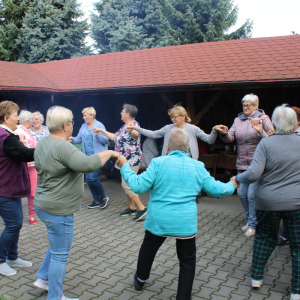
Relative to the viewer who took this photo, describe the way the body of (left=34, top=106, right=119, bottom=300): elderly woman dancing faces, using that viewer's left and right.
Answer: facing away from the viewer and to the right of the viewer

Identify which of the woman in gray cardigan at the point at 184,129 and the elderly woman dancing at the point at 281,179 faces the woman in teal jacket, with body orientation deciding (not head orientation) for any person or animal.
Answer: the woman in gray cardigan

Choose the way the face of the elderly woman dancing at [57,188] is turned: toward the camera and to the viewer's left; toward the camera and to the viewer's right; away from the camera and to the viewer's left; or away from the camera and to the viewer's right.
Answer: away from the camera and to the viewer's right

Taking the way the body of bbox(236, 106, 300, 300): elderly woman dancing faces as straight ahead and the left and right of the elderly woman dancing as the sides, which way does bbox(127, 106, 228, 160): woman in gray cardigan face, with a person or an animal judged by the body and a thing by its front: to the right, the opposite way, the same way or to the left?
the opposite way

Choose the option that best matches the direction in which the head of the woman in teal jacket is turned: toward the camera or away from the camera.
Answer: away from the camera

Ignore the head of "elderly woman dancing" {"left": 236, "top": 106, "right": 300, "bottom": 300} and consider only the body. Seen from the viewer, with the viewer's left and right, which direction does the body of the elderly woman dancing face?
facing away from the viewer

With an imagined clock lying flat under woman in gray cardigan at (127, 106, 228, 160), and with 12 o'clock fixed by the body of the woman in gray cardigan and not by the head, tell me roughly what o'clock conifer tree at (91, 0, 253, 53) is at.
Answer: The conifer tree is roughly at 6 o'clock from the woman in gray cardigan.

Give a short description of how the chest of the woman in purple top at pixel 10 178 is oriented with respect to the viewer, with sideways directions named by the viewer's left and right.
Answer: facing to the right of the viewer

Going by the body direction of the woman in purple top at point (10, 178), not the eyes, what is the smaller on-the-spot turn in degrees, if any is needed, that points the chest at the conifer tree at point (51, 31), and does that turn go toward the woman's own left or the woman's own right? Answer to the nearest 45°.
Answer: approximately 90° to the woman's own left

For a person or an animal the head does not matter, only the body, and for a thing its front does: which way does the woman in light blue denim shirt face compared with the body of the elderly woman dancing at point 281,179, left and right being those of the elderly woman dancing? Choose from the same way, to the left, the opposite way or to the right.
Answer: the opposite way

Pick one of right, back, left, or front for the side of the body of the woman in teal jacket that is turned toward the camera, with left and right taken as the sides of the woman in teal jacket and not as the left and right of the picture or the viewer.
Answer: back

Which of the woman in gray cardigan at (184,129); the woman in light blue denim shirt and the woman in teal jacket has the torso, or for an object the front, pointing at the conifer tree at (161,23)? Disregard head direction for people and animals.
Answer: the woman in teal jacket
